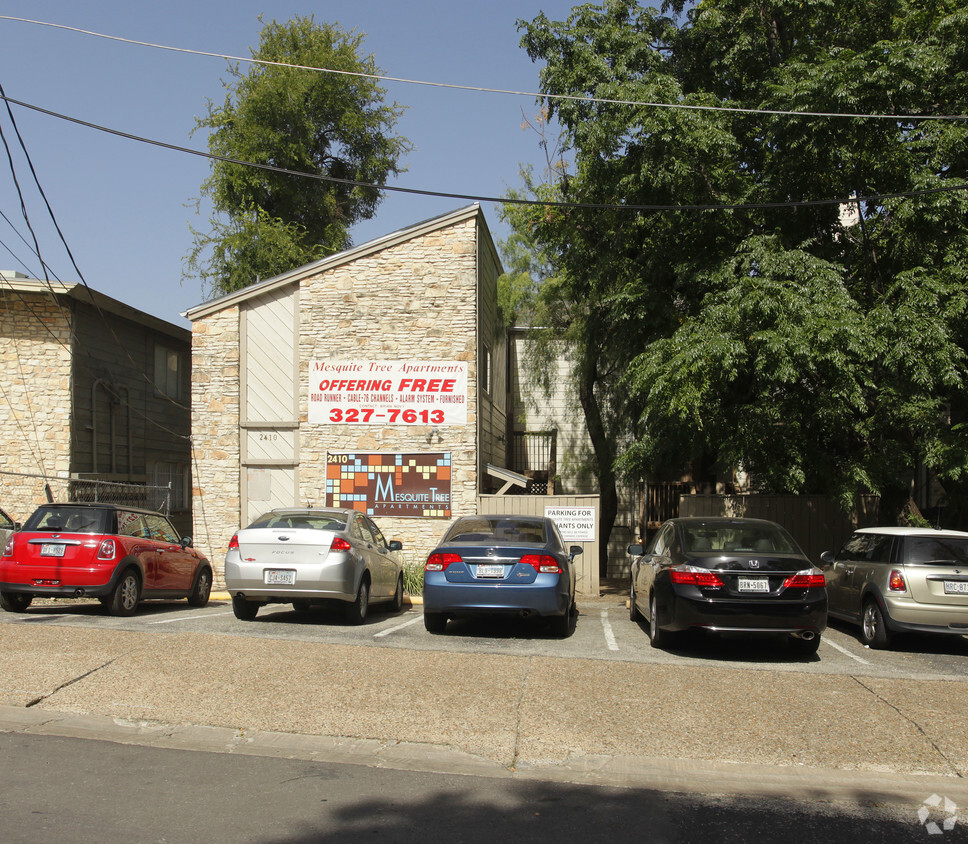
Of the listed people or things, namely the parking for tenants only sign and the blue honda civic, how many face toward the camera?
1

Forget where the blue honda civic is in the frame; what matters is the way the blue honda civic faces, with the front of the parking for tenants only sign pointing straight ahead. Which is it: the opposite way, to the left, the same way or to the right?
the opposite way

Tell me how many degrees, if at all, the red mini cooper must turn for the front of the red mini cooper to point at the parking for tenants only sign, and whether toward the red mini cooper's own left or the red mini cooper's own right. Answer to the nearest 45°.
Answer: approximately 45° to the red mini cooper's own right

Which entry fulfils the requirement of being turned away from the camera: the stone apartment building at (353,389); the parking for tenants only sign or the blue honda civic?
the blue honda civic

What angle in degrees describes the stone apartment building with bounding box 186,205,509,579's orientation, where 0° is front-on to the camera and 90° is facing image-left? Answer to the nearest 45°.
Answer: approximately 0°

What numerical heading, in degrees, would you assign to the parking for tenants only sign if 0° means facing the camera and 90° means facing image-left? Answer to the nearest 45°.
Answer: approximately 0°

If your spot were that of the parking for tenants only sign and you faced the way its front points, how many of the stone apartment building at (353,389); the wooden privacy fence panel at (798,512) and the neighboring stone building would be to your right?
2

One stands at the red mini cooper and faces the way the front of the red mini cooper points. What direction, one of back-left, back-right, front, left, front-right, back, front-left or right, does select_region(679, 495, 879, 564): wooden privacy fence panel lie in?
front-right

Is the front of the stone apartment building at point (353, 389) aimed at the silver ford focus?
yes

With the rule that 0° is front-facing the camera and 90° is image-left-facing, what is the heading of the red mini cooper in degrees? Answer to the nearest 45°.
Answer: approximately 225°

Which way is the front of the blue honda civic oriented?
away from the camera

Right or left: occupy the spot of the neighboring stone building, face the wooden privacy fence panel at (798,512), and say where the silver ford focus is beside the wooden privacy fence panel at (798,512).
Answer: right
